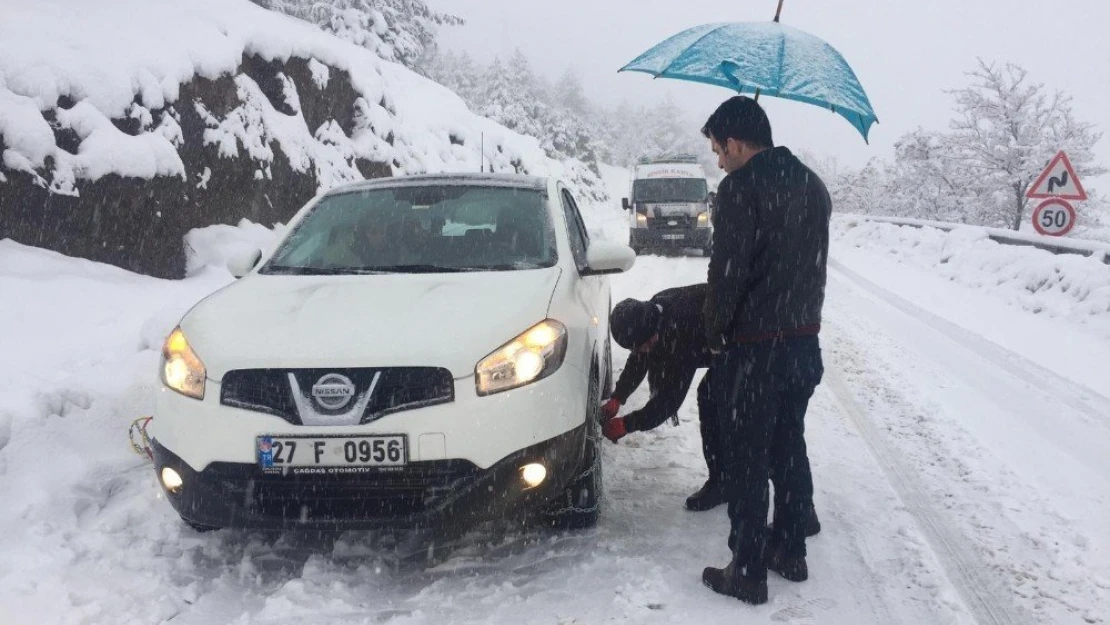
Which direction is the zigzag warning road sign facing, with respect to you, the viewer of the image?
facing the viewer

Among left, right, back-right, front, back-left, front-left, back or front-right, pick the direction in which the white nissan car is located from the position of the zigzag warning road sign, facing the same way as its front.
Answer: front

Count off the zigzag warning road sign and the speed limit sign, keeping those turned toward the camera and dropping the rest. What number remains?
2

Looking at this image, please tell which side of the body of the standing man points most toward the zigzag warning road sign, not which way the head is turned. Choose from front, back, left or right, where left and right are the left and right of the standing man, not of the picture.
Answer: right

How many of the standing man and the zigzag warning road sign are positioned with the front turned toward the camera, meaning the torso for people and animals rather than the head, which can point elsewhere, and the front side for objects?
1

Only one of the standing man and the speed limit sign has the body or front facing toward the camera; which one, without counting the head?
the speed limit sign

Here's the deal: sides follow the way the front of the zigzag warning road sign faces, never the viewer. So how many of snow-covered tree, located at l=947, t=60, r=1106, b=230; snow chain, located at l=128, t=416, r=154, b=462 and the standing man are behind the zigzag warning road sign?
1

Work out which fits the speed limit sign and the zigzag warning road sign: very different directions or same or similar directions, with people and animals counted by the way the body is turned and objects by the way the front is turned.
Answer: same or similar directions

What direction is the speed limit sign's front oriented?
toward the camera

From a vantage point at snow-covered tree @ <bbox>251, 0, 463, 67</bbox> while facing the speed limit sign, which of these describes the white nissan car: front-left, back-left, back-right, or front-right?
front-right

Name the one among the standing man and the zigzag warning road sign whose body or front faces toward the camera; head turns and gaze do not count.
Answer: the zigzag warning road sign

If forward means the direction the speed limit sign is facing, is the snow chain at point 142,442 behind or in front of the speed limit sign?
in front

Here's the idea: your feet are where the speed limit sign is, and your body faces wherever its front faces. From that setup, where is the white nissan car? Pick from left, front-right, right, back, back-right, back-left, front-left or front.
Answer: front

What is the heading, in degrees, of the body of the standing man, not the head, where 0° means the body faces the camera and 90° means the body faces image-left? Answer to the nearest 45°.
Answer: approximately 135°

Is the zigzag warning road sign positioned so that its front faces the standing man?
yes
